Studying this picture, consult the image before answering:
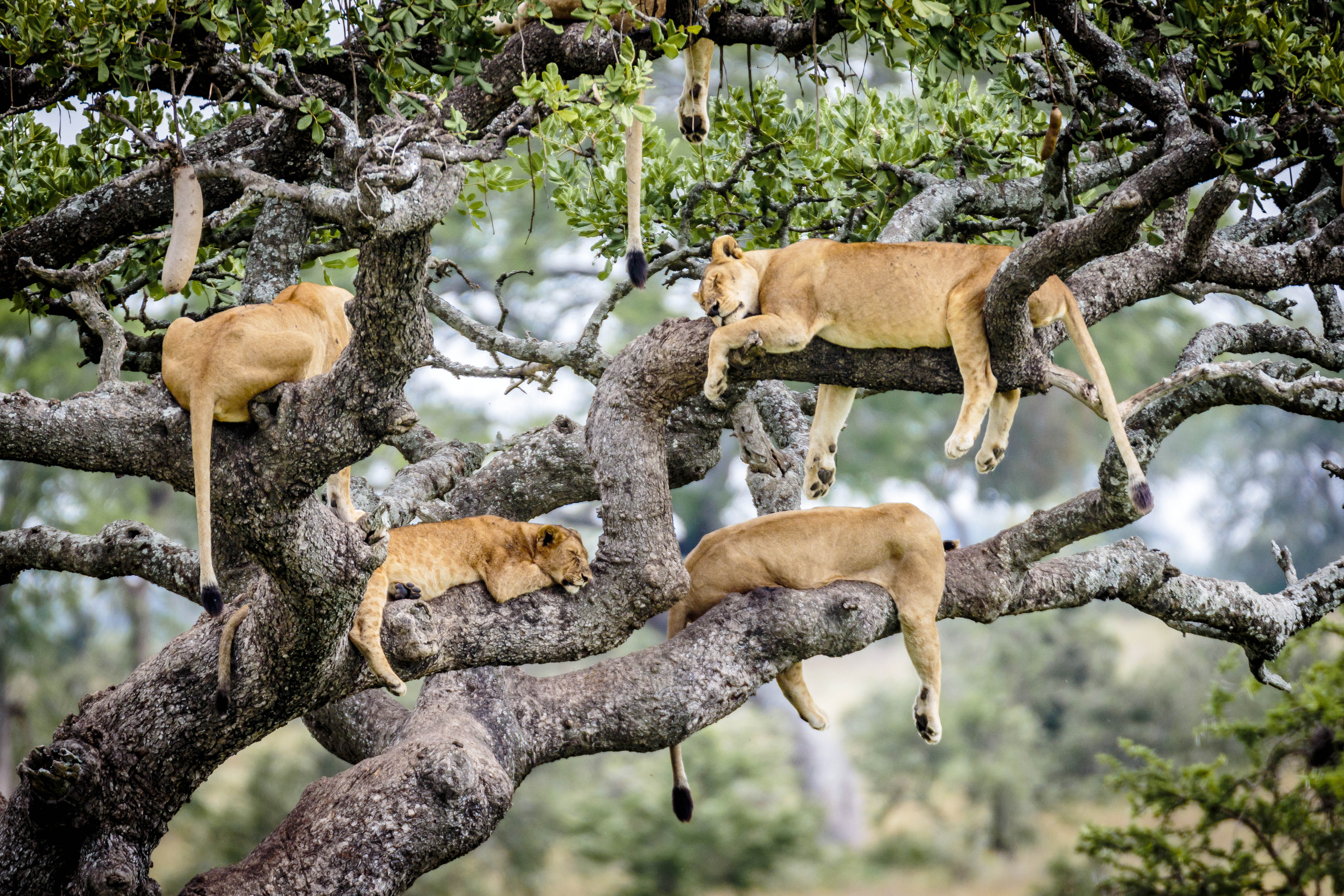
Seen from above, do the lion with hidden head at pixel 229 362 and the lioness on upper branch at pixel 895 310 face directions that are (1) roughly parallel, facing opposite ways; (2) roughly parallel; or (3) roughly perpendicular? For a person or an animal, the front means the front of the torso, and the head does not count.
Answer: roughly perpendicular

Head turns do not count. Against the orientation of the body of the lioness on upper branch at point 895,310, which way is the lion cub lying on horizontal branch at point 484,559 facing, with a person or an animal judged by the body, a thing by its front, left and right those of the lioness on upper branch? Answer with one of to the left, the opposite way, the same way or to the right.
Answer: the opposite way

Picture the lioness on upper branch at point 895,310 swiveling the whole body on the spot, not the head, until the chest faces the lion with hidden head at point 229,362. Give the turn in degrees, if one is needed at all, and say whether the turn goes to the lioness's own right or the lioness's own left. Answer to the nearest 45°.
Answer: approximately 45° to the lioness's own left

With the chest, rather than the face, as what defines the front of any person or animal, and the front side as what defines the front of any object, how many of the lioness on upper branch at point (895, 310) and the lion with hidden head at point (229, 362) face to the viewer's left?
1

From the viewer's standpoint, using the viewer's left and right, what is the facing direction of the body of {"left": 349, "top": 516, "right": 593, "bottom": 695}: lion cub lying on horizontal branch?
facing to the right of the viewer

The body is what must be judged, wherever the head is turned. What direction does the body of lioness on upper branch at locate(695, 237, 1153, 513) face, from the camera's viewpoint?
to the viewer's left

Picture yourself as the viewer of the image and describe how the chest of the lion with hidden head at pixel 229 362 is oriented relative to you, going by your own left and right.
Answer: facing away from the viewer and to the right of the viewer
